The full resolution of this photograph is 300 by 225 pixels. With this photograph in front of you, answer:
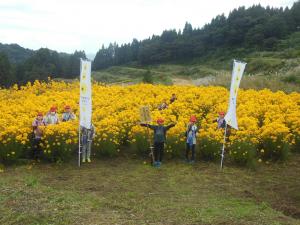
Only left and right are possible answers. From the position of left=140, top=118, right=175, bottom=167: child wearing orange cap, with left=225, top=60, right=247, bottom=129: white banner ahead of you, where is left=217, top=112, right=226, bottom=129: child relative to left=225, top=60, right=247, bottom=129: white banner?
left

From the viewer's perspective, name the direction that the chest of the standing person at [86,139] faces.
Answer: toward the camera

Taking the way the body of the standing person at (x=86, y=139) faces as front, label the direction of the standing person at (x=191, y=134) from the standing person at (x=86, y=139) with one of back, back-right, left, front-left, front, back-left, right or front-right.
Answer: left

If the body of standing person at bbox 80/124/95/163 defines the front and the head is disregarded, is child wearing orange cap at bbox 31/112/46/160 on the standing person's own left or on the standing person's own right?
on the standing person's own right

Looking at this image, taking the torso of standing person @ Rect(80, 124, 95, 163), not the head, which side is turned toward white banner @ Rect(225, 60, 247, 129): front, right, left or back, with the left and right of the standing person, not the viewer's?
left

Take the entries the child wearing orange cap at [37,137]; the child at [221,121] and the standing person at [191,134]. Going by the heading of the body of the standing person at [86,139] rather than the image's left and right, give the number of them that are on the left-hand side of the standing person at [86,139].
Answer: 2

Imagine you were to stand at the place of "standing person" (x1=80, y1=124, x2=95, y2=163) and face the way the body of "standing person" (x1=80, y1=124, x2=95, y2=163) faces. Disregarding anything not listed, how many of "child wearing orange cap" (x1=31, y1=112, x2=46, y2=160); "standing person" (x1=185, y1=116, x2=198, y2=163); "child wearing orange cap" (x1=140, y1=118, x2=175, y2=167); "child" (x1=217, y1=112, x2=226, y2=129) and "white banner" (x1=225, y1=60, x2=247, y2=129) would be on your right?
1

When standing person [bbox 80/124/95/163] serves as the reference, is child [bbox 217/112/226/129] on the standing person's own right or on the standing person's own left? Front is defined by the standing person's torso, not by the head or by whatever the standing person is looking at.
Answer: on the standing person's own left

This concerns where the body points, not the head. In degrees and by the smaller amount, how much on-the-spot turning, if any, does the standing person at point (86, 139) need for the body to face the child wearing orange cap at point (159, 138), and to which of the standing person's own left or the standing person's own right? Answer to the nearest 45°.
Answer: approximately 90° to the standing person's own left
